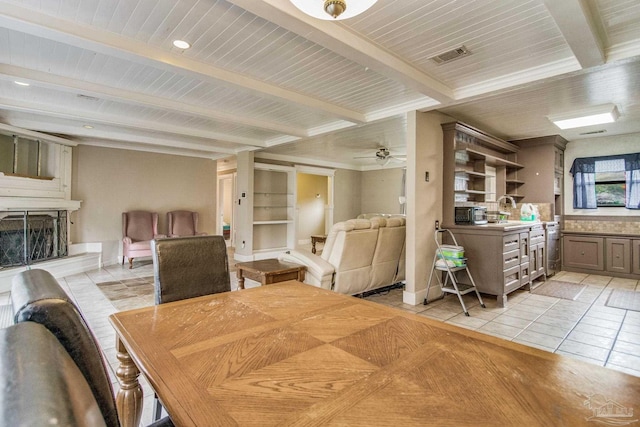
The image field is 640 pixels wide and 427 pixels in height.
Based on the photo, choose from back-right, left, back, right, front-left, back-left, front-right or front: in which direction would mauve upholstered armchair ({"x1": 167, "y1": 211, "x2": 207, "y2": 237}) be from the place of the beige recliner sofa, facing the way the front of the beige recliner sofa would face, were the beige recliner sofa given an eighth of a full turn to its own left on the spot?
front-right

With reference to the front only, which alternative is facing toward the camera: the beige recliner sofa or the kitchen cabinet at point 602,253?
the kitchen cabinet

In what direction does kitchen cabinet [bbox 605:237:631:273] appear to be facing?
toward the camera

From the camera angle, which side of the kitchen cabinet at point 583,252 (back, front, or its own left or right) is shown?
front

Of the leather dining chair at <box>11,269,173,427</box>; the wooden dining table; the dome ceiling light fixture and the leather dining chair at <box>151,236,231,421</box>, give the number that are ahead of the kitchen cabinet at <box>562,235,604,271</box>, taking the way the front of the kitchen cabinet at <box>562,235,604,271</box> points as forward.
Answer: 4

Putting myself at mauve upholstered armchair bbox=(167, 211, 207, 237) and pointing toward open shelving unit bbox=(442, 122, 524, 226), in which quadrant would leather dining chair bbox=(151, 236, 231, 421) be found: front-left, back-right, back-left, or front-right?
front-right

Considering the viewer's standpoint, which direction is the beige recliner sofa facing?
facing away from the viewer and to the left of the viewer

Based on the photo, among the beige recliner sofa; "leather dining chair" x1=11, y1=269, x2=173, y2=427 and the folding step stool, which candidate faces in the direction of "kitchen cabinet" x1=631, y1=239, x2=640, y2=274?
the leather dining chair

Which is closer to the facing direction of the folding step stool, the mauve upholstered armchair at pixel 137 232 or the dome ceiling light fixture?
the dome ceiling light fixture

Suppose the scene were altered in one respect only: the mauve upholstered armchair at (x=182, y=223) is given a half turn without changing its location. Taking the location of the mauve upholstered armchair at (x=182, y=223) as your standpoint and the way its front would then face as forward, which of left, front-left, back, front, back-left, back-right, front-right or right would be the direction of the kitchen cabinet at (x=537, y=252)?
back-right

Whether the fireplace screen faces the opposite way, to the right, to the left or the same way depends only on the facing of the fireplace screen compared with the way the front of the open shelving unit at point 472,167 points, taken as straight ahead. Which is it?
to the left

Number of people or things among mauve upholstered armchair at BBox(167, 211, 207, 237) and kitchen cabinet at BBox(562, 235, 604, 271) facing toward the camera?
2

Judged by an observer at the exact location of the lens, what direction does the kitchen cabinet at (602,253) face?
facing the viewer

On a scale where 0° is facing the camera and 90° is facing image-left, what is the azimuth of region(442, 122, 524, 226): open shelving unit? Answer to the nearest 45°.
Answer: approximately 315°

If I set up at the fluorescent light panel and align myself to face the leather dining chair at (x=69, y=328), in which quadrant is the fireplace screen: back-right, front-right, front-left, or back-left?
front-right

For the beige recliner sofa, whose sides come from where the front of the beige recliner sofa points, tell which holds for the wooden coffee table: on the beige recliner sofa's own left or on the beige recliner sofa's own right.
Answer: on the beige recliner sofa's own left

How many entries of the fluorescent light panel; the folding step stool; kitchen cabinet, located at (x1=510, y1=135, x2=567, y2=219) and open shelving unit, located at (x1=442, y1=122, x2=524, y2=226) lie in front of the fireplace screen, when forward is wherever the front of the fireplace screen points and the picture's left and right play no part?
4

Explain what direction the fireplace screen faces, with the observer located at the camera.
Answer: facing the viewer and to the right of the viewer
